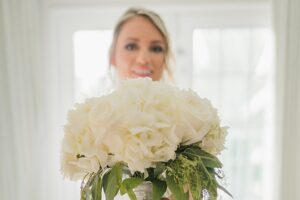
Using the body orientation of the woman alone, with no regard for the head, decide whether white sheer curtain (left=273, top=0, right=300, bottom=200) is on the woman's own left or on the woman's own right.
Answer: on the woman's own left

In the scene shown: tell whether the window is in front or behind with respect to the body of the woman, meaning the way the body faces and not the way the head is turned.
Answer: behind

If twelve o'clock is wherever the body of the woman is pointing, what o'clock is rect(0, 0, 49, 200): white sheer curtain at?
The white sheer curtain is roughly at 4 o'clock from the woman.

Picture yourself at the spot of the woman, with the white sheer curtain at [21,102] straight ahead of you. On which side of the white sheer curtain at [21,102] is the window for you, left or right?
right

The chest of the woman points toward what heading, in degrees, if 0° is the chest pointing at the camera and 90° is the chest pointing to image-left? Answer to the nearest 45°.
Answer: approximately 0°
